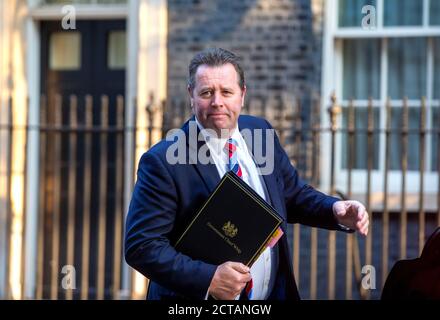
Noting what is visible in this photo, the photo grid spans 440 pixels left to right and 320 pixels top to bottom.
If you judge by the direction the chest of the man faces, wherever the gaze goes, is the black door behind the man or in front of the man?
behind

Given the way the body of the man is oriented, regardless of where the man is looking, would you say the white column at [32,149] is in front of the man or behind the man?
behind

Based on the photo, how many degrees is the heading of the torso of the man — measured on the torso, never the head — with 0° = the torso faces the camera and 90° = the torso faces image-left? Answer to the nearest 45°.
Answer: approximately 315°
